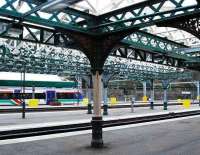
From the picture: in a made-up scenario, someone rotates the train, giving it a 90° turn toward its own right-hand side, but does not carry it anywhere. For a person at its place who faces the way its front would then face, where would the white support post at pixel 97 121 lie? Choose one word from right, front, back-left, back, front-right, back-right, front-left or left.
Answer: front

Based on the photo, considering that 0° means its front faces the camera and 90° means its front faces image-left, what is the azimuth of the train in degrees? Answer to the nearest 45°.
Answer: approximately 270°
